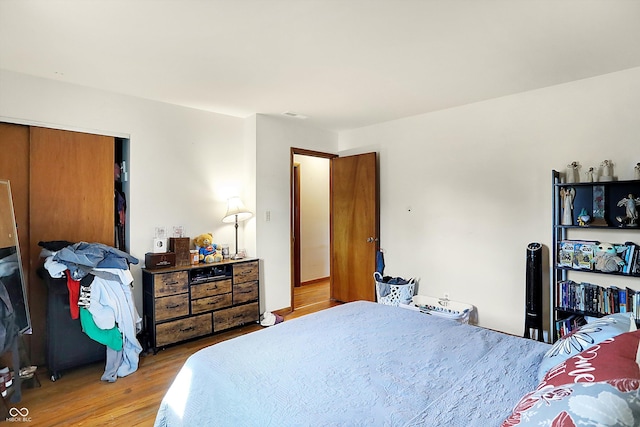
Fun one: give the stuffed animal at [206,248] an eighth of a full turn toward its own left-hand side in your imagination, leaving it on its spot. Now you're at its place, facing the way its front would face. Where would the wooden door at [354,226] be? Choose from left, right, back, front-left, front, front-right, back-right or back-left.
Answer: front

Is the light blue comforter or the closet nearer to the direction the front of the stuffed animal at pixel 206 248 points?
the light blue comforter

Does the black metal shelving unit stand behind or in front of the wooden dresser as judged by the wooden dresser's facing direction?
in front

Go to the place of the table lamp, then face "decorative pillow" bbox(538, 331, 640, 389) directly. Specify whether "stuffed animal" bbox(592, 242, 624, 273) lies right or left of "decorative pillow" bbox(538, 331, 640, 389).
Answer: left

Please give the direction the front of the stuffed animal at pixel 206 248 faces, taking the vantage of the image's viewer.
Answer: facing the viewer and to the right of the viewer

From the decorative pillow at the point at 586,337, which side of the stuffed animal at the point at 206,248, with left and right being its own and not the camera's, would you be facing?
front

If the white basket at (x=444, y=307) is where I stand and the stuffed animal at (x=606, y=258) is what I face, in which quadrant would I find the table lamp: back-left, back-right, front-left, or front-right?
back-right

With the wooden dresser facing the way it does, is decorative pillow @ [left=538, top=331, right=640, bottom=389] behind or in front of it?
in front

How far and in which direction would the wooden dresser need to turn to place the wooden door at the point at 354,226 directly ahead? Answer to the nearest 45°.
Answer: approximately 45° to its left
